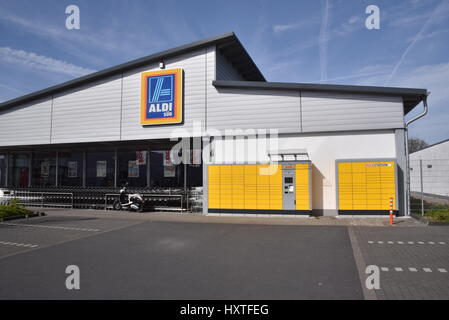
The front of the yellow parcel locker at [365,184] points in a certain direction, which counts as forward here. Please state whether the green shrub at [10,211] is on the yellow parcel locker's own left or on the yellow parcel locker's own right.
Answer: on the yellow parcel locker's own right

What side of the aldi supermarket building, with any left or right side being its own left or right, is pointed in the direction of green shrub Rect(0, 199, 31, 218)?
right

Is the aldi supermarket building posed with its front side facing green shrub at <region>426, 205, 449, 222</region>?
no

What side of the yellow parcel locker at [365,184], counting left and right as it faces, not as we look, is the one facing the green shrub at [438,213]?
left

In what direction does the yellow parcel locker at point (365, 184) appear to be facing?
toward the camera

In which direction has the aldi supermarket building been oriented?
toward the camera

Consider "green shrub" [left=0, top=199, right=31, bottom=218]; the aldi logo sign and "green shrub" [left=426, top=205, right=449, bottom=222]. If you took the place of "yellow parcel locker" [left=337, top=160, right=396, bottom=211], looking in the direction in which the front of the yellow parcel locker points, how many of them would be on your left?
1

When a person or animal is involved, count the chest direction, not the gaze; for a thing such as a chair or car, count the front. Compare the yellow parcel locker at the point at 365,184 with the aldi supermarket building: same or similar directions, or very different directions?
same or similar directions

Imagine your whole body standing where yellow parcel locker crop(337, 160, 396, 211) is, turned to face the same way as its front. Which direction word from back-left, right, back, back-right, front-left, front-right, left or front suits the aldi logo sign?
right
